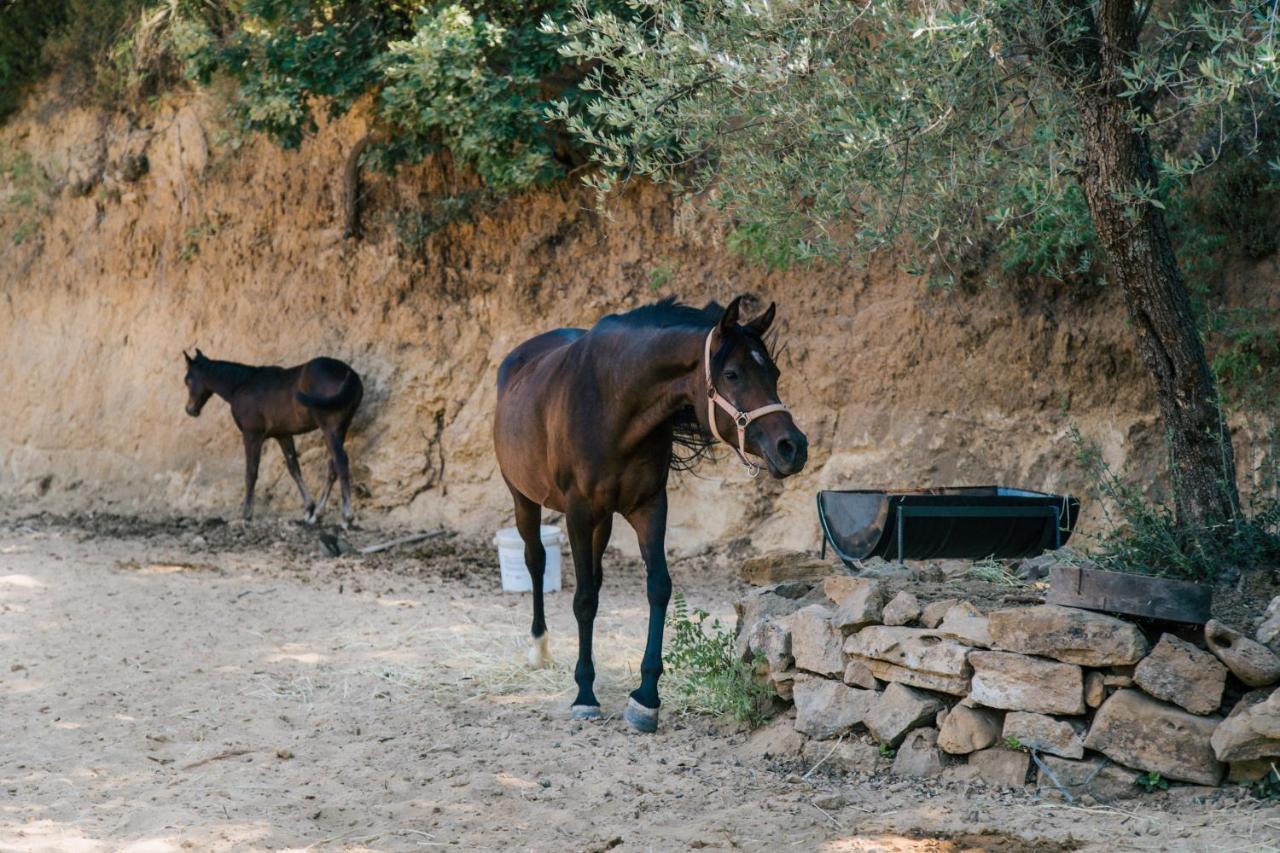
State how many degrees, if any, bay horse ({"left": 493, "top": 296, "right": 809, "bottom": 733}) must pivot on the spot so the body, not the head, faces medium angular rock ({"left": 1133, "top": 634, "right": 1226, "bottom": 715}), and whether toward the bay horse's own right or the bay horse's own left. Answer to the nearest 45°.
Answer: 0° — it already faces it

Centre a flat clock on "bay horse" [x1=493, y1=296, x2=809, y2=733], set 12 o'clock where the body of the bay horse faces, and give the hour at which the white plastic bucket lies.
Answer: The white plastic bucket is roughly at 7 o'clock from the bay horse.

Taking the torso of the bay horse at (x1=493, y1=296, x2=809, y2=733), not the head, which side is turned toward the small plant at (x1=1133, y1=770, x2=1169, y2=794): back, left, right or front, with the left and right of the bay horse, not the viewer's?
front

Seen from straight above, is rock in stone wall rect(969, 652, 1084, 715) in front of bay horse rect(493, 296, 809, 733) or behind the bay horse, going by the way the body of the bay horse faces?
in front

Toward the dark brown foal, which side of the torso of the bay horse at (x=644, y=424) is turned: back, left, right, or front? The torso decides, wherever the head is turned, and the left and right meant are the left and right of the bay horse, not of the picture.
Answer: back

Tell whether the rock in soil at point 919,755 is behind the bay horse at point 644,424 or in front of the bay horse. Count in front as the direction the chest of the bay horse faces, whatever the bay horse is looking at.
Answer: in front

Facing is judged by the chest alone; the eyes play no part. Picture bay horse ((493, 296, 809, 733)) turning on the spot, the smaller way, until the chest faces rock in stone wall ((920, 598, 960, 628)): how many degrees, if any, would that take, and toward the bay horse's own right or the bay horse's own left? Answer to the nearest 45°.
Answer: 0° — it already faces it

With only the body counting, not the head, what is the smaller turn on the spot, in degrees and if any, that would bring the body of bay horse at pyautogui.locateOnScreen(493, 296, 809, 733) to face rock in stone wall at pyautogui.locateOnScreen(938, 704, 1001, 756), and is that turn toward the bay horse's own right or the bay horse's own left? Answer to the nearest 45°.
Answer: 0° — it already faces it

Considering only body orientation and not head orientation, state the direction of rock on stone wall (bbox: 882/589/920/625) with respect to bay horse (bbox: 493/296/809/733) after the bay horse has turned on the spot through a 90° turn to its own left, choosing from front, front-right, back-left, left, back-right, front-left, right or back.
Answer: right

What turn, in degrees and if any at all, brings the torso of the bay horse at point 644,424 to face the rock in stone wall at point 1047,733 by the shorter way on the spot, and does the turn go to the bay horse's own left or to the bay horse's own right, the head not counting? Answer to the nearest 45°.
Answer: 0° — it already faces it

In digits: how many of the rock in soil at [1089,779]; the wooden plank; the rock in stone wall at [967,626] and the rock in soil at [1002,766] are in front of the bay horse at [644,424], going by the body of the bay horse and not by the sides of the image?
4

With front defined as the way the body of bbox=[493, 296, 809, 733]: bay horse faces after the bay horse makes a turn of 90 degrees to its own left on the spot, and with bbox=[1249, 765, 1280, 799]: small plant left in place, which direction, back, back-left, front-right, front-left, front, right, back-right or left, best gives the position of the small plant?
right

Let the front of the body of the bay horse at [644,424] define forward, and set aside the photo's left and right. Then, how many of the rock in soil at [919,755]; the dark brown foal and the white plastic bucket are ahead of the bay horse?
1

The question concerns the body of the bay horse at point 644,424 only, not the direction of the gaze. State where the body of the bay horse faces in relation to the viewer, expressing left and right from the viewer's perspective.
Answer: facing the viewer and to the right of the viewer
